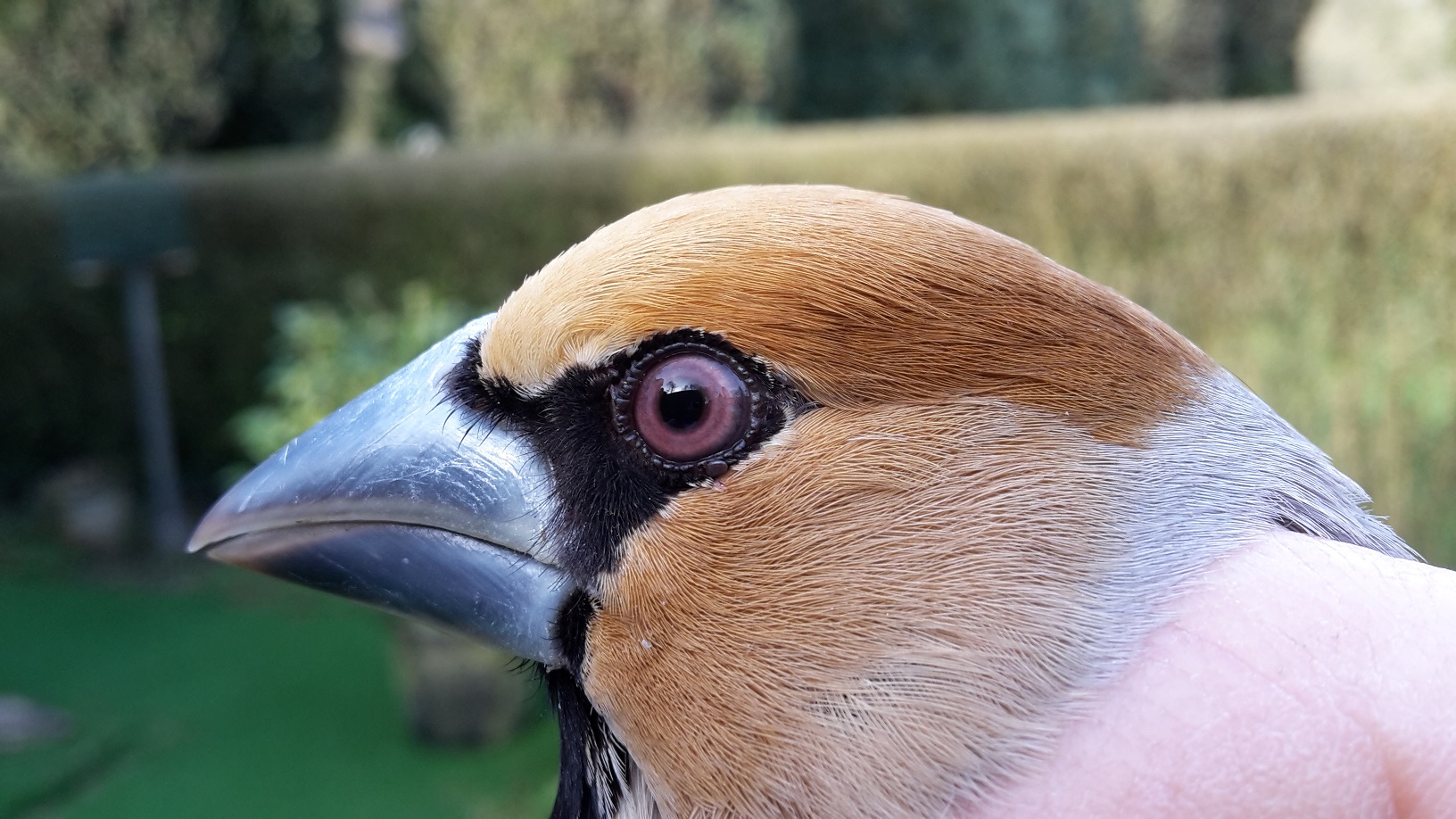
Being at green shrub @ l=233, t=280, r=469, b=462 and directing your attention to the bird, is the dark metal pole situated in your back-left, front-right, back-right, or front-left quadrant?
back-right

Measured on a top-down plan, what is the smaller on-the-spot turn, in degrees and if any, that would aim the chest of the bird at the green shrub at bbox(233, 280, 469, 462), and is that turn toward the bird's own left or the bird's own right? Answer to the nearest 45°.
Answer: approximately 45° to the bird's own right

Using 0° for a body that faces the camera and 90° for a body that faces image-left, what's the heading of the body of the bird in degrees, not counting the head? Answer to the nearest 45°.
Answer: approximately 90°

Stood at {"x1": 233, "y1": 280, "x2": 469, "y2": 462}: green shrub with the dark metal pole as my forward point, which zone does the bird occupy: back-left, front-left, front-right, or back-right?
back-left
